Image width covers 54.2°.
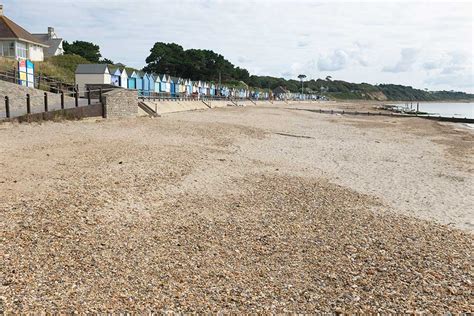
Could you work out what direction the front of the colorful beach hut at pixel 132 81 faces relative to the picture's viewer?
facing the viewer and to the right of the viewer

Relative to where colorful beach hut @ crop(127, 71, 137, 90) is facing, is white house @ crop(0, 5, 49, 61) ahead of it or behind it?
behind

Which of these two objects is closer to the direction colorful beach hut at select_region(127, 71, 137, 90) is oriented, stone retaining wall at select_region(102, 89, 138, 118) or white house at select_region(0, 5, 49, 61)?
the stone retaining wall

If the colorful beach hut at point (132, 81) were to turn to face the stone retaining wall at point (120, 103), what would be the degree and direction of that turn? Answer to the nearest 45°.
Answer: approximately 45° to its right

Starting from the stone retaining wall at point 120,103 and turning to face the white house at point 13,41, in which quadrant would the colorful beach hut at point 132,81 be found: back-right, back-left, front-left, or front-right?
front-right

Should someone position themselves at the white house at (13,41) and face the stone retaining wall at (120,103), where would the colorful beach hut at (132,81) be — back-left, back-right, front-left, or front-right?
front-left
